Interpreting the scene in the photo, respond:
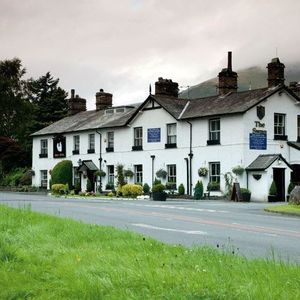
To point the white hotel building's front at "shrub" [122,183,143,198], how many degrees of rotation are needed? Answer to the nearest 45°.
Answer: approximately 45° to its right

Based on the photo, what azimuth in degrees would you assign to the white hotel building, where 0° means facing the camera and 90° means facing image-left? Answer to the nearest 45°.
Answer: approximately 45°

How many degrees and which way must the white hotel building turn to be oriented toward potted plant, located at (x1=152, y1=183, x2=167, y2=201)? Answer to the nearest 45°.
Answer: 0° — it already faces it

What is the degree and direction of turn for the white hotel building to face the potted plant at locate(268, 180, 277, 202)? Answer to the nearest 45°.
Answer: approximately 90° to its left
